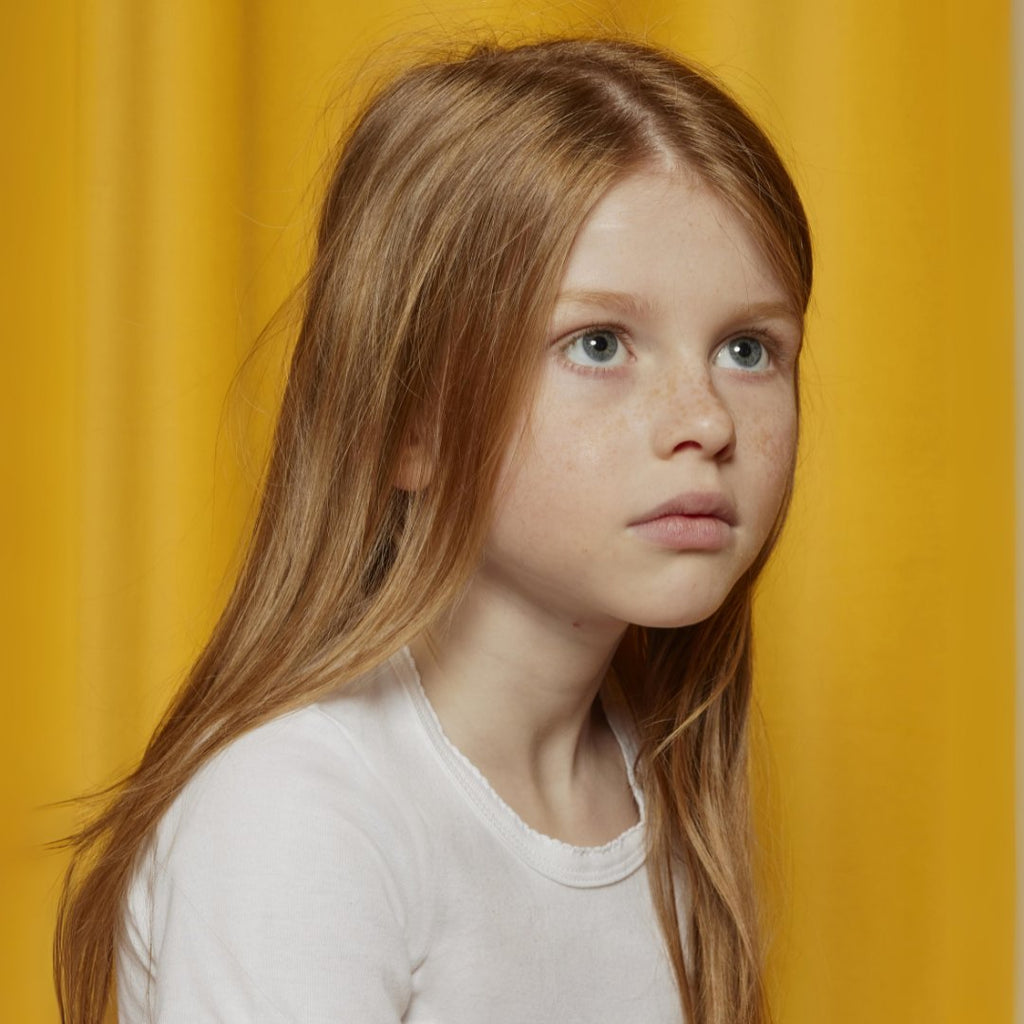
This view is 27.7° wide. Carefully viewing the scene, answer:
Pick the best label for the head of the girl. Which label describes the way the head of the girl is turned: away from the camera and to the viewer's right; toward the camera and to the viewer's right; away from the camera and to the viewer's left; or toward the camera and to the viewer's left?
toward the camera and to the viewer's right

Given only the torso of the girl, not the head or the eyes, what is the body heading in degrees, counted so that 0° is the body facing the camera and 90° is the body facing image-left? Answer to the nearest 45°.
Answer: approximately 315°
